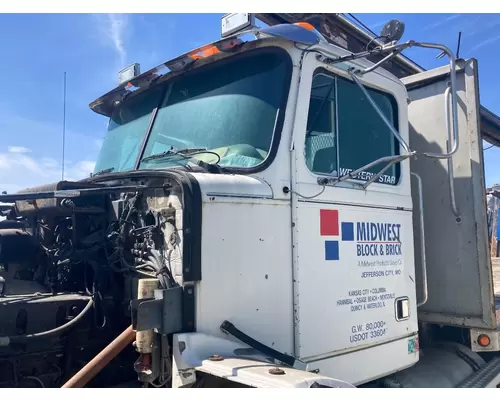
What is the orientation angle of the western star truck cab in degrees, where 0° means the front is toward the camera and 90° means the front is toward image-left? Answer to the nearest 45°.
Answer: approximately 45°
